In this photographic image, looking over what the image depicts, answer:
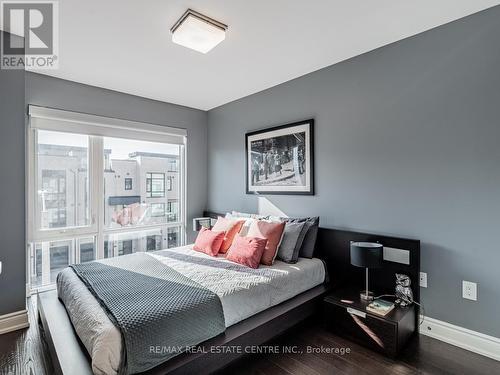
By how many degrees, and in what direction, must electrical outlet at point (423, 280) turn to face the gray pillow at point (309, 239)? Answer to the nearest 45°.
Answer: approximately 45° to its right

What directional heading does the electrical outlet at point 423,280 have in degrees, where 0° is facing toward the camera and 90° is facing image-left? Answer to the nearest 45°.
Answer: approximately 45°

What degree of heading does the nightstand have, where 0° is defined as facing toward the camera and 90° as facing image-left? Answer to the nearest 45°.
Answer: approximately 45°

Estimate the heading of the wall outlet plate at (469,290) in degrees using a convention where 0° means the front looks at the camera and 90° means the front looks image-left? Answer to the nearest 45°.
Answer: approximately 45°

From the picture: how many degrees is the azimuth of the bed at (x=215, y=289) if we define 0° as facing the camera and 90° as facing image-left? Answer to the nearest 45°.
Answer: approximately 45°
